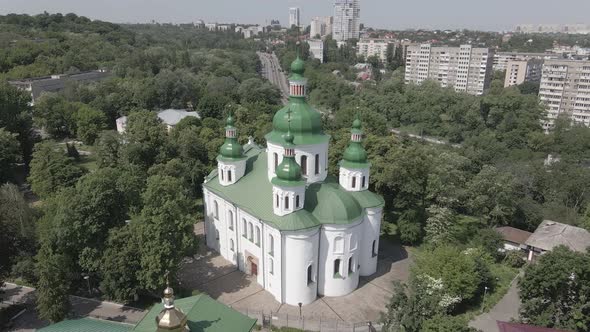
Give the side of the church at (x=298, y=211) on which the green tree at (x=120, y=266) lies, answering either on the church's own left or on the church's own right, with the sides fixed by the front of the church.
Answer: on the church's own left

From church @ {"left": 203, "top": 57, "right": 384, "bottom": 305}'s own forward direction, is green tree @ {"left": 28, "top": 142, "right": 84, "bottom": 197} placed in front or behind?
in front

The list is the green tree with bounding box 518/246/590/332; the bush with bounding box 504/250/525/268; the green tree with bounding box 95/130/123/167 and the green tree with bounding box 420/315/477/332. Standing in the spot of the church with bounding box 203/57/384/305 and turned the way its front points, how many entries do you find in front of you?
1

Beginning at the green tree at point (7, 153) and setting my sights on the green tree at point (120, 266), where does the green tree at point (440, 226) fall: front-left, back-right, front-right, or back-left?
front-left

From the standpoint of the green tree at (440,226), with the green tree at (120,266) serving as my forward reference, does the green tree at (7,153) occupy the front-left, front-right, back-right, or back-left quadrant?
front-right

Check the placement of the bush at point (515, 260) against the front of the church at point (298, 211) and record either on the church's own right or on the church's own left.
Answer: on the church's own right

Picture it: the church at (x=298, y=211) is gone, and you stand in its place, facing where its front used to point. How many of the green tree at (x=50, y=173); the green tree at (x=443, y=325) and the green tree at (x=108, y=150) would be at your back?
1

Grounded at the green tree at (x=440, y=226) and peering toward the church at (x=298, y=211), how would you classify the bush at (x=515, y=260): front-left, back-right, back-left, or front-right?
back-left

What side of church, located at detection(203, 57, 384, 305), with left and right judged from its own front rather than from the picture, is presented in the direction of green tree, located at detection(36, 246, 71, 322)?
left

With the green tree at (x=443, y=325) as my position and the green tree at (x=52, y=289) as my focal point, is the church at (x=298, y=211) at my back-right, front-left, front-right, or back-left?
front-right
